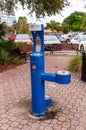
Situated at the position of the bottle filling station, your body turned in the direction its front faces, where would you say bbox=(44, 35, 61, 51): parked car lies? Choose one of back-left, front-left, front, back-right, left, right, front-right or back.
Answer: back-right

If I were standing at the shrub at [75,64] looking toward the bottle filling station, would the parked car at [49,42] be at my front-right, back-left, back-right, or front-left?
back-right

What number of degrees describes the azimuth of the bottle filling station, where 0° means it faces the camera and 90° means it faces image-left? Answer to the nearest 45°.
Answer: approximately 45°

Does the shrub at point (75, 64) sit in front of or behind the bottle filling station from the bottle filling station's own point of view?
behind
